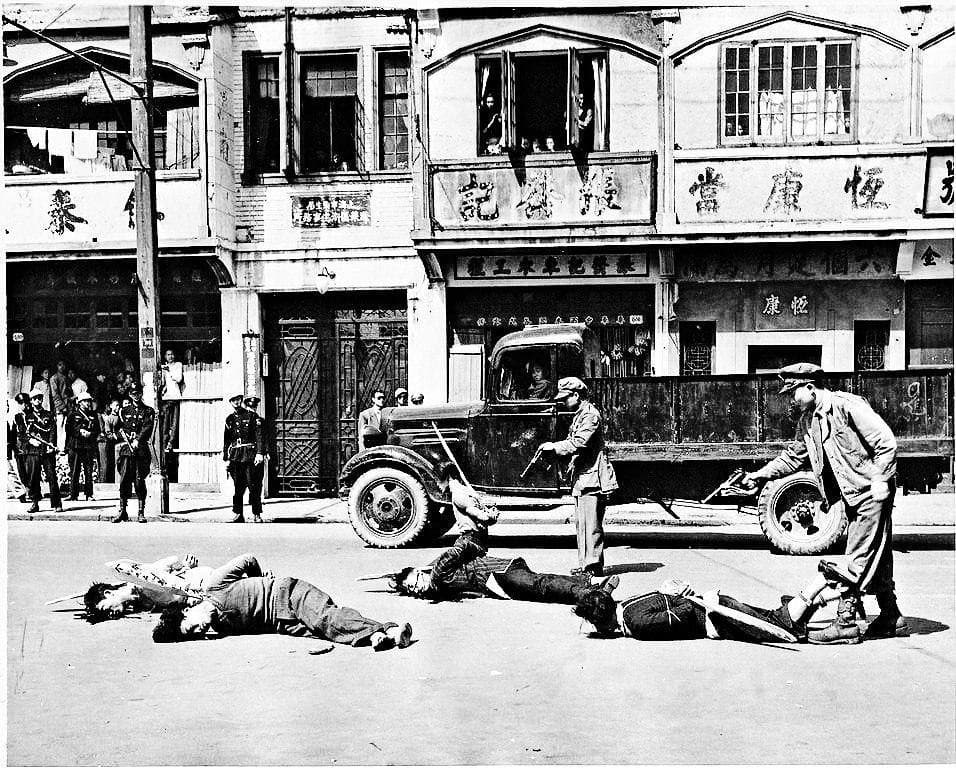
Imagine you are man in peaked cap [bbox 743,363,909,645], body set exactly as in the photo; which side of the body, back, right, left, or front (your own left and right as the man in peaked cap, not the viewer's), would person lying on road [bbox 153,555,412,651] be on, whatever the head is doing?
front

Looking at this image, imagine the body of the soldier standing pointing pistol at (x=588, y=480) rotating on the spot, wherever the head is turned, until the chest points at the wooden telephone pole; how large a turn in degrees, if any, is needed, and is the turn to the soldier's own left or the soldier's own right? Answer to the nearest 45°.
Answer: approximately 45° to the soldier's own right

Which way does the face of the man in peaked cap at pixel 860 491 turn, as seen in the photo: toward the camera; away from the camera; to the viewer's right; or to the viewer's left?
to the viewer's left

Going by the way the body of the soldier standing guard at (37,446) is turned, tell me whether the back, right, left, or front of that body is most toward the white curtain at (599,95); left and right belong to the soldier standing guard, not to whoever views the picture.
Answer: left

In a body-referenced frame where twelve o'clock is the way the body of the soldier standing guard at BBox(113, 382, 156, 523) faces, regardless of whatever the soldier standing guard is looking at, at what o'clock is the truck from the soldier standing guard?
The truck is roughly at 10 o'clock from the soldier standing guard.

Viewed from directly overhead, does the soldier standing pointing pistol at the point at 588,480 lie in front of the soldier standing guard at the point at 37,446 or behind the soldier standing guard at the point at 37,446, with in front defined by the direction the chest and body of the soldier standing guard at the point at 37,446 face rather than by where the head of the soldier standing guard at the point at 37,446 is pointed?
in front

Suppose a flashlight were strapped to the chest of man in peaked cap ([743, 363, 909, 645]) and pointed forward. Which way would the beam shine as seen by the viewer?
to the viewer's left

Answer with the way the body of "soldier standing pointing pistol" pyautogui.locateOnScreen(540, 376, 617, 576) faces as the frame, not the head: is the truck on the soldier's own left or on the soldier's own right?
on the soldier's own right

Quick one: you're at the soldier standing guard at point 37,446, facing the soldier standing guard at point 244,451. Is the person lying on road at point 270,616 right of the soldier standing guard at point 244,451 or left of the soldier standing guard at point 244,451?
right

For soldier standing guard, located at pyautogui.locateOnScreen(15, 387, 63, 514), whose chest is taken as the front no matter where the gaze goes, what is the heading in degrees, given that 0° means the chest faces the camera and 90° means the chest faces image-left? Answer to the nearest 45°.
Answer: approximately 0°

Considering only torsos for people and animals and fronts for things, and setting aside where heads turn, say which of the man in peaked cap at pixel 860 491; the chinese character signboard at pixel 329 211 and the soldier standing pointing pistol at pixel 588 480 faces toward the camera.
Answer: the chinese character signboard

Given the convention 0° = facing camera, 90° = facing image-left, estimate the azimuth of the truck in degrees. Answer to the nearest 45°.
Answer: approximately 90°

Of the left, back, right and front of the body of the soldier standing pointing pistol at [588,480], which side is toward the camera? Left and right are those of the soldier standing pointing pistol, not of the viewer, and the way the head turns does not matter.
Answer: left

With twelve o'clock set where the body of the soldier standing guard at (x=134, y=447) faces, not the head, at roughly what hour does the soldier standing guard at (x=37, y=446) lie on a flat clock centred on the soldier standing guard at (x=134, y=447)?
the soldier standing guard at (x=37, y=446) is roughly at 3 o'clock from the soldier standing guard at (x=134, y=447).
